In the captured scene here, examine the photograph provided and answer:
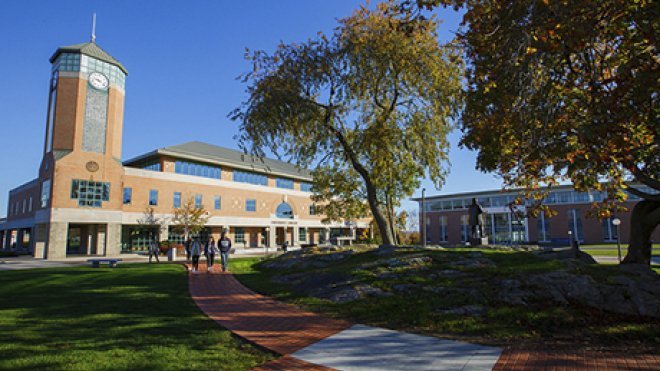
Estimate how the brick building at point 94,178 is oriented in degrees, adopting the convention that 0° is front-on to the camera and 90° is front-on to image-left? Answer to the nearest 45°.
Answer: approximately 315°
